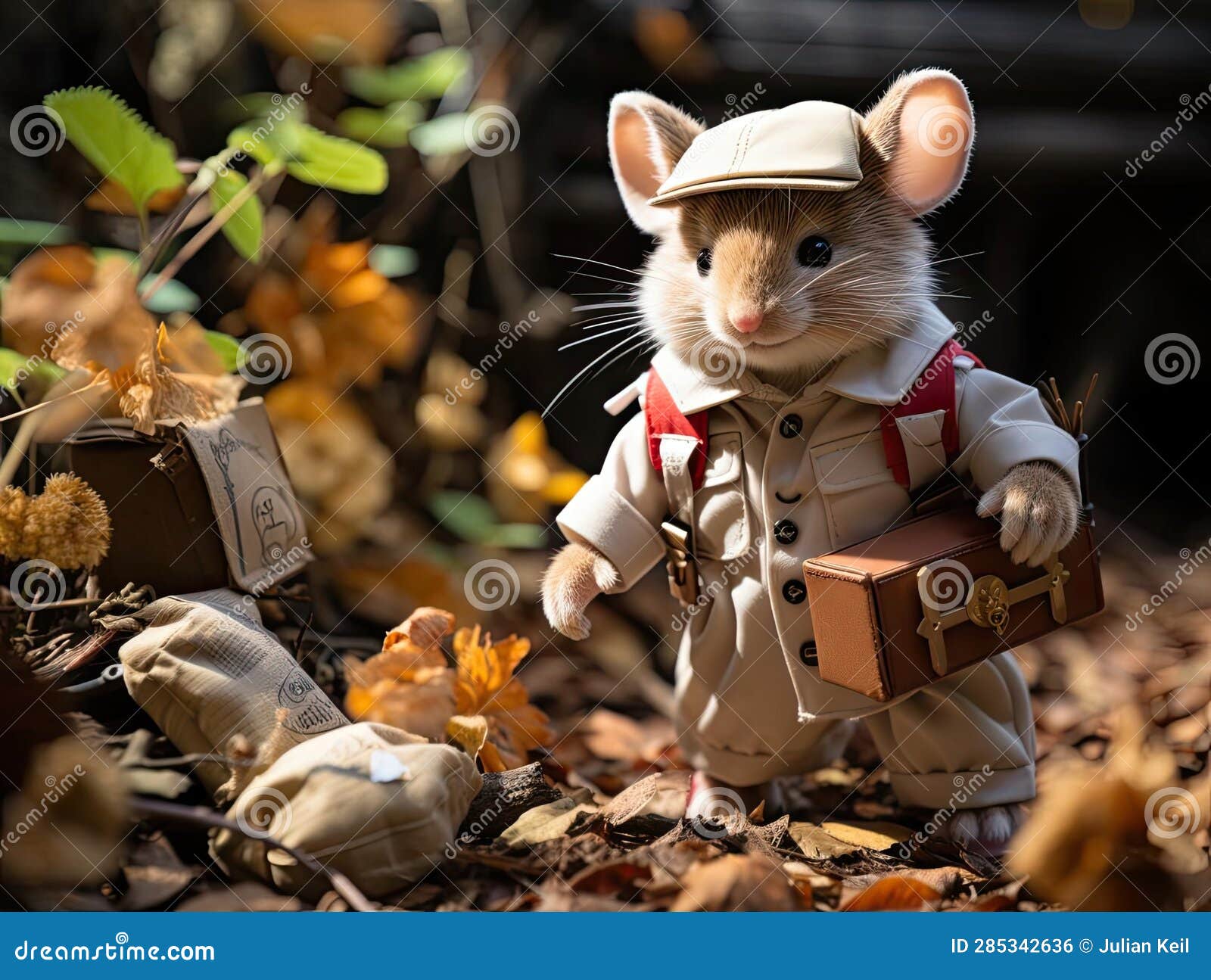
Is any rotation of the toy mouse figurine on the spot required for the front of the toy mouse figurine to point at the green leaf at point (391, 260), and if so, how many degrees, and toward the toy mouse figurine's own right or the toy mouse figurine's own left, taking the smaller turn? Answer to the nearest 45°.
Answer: approximately 135° to the toy mouse figurine's own right

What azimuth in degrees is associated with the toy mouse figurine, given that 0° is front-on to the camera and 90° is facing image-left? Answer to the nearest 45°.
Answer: approximately 0°

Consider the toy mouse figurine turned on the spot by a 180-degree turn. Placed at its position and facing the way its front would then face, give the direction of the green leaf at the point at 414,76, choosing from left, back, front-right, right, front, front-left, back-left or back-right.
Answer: front-left
